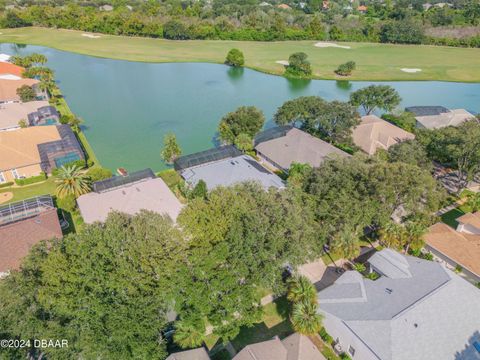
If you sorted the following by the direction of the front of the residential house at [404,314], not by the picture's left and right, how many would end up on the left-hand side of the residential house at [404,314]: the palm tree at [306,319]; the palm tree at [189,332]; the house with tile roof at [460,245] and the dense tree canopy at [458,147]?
2

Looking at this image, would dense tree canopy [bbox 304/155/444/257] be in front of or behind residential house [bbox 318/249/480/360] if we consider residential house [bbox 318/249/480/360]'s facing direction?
in front

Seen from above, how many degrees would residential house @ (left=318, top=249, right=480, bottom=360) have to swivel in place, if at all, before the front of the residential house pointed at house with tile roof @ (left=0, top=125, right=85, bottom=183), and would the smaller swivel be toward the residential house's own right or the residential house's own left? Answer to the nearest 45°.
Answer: approximately 45° to the residential house's own left

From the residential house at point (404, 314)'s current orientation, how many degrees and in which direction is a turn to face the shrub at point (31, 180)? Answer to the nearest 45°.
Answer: approximately 45° to its left

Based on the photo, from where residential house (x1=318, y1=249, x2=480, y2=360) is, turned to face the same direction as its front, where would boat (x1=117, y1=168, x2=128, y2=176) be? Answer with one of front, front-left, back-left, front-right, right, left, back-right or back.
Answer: front-left

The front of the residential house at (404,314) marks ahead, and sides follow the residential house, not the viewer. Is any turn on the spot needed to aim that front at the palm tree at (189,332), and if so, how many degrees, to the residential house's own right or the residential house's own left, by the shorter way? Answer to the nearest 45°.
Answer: approximately 90° to the residential house's own left

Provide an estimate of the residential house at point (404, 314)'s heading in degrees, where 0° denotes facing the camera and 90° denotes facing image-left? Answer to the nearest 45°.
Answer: approximately 135°

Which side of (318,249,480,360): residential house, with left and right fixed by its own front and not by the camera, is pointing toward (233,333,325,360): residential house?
left
